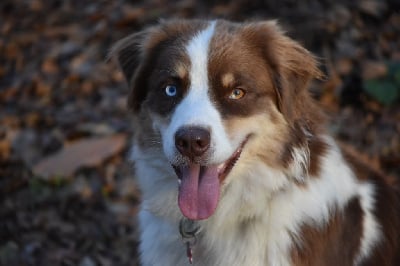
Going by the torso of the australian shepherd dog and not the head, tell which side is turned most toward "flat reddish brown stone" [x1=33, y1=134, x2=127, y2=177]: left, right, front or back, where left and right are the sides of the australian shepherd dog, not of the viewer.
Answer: right

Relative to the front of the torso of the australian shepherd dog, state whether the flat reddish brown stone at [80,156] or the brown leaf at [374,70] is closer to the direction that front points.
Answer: the flat reddish brown stone

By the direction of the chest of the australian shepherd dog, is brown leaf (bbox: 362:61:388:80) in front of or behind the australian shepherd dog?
behind

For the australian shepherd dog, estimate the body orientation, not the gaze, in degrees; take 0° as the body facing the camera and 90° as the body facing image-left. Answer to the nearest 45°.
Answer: approximately 45°

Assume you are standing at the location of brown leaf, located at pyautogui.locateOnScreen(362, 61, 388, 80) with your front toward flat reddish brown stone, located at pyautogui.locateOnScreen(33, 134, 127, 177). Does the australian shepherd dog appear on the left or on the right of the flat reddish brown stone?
left
